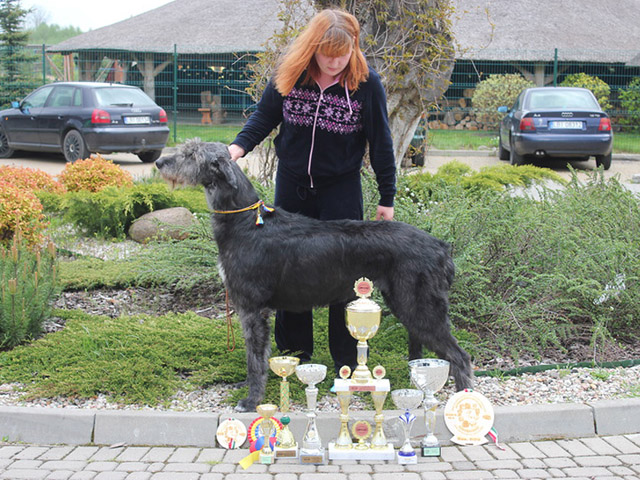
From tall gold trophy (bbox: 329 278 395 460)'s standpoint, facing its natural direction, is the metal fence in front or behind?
behind

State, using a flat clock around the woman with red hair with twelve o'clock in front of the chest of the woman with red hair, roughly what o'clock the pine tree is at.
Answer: The pine tree is roughly at 5 o'clock from the woman with red hair.

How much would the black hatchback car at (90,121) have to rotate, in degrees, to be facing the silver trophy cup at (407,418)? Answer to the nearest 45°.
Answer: approximately 135° to its left

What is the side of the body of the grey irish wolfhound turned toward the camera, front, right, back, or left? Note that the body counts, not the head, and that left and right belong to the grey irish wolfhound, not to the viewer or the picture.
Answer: left

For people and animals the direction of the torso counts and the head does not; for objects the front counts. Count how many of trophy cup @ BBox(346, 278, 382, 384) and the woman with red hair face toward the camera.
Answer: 2

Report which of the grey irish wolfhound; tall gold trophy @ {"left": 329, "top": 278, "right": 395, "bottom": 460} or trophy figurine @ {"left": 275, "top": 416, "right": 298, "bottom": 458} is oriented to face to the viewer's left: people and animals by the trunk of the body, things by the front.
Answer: the grey irish wolfhound

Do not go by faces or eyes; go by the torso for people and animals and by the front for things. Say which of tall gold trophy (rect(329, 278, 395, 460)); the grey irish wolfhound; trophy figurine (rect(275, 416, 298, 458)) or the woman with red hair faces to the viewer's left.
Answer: the grey irish wolfhound

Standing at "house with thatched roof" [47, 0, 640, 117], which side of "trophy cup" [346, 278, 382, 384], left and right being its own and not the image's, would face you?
back
